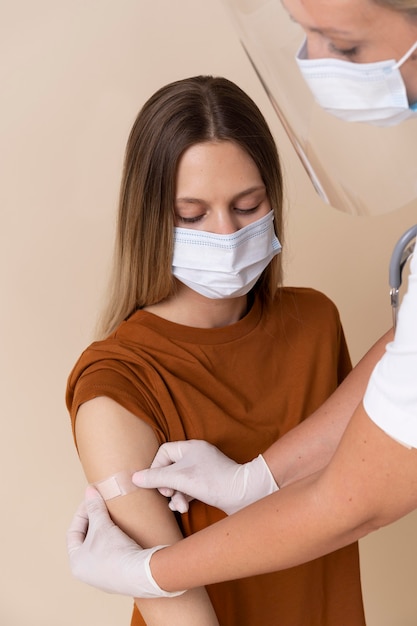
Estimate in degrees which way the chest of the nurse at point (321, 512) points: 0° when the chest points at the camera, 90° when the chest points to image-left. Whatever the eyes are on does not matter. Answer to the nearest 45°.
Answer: approximately 90°

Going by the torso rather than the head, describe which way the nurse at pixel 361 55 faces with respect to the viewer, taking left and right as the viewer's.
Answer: facing to the left of the viewer
